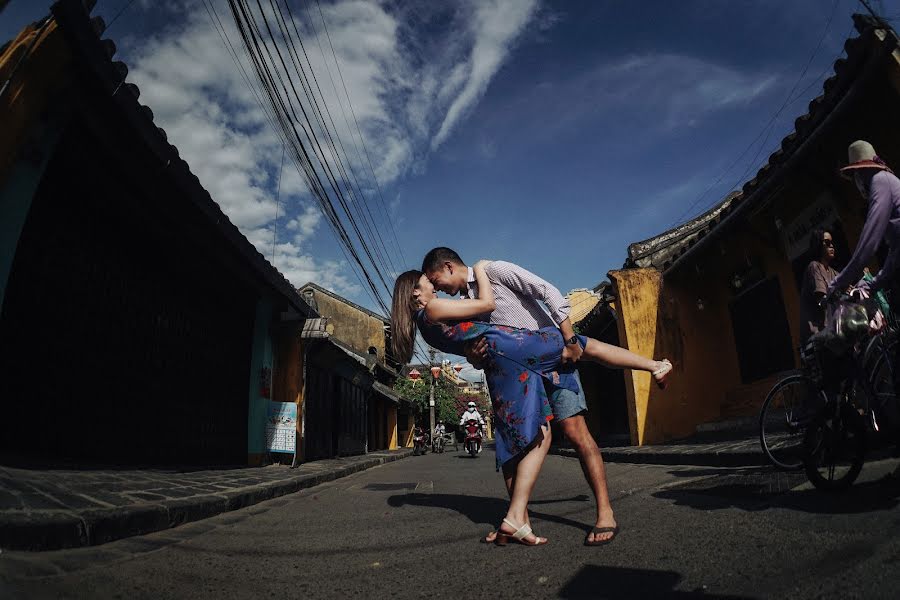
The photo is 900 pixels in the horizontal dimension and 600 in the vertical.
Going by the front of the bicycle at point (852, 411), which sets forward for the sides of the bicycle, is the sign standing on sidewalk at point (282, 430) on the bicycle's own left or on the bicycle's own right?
on the bicycle's own right

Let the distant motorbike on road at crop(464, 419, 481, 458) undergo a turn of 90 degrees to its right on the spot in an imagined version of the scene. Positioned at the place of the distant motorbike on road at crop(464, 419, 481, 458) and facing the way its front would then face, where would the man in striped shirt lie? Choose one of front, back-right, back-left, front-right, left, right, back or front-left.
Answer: left

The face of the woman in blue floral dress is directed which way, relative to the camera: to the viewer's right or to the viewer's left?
to the viewer's right

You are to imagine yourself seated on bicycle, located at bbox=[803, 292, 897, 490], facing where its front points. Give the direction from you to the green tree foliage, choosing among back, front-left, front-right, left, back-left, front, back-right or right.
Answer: right

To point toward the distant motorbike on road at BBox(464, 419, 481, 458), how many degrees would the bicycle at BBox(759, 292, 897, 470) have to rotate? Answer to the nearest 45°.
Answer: approximately 90° to its right

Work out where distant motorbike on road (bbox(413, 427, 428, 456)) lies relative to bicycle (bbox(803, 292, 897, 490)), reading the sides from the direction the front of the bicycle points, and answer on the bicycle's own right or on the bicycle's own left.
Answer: on the bicycle's own right

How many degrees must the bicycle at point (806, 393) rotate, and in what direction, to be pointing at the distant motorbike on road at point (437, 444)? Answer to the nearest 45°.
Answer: approximately 90° to its right

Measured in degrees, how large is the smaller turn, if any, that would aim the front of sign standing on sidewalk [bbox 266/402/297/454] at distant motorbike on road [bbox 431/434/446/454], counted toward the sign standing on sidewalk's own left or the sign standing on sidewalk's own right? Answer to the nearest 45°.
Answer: approximately 135° to the sign standing on sidewalk's own left

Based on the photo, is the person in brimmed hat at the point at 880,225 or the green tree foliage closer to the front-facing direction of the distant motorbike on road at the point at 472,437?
the person in brimmed hat

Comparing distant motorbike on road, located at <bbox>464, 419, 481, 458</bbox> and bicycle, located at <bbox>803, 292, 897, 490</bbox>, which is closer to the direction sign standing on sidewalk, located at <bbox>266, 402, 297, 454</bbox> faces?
the bicycle

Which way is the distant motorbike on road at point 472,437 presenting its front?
toward the camera
